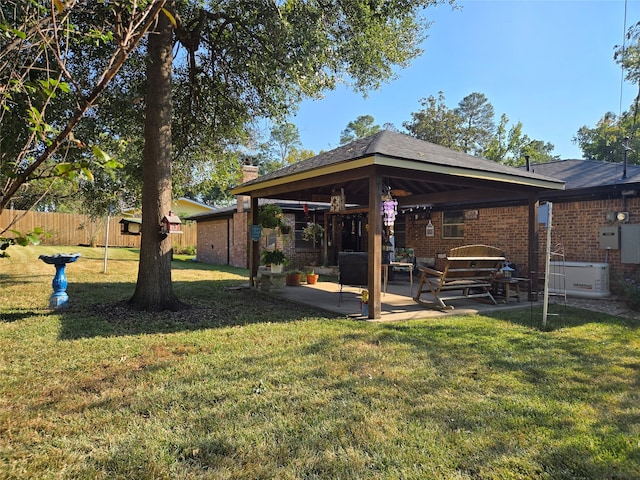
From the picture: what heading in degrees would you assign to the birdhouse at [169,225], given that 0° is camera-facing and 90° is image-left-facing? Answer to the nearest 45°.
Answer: approximately 315°

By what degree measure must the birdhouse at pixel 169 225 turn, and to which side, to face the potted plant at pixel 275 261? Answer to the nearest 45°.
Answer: approximately 90° to its left

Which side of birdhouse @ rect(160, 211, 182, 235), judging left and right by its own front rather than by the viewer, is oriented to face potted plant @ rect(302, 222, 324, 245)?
left

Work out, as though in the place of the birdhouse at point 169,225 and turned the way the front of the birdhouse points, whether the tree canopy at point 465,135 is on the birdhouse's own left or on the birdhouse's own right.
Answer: on the birdhouse's own left

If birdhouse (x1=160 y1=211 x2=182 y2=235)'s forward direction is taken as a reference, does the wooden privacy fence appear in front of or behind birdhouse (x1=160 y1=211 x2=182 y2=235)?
behind
